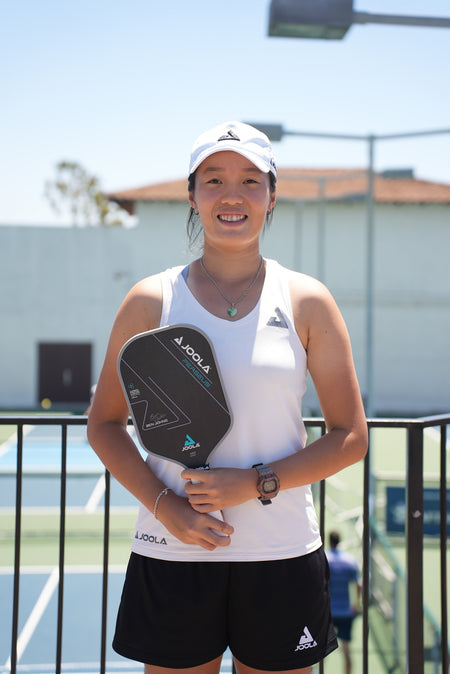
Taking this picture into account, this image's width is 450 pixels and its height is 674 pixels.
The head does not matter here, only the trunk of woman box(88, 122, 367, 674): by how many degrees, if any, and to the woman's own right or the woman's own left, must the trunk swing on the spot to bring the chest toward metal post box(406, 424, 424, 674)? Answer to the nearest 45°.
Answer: approximately 135° to the woman's own left

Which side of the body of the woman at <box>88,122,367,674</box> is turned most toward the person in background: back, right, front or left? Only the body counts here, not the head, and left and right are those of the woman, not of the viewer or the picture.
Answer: back

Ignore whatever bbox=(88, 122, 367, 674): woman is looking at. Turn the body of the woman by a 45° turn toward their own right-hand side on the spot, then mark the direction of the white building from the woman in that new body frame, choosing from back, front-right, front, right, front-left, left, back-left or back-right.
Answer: back-right

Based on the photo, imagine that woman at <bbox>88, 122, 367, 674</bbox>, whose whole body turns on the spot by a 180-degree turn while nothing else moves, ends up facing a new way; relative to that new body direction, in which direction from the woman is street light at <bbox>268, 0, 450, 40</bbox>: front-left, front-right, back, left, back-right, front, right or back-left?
front

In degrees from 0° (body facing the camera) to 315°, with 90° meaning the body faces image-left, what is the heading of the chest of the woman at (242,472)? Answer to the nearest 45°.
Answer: approximately 0°
